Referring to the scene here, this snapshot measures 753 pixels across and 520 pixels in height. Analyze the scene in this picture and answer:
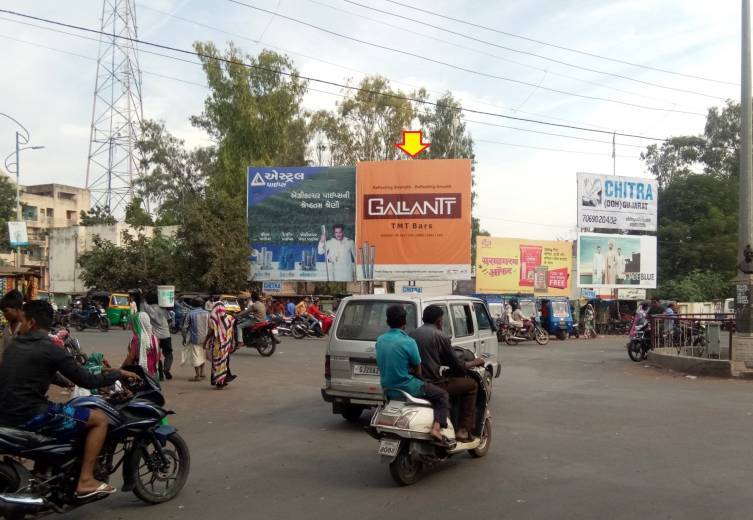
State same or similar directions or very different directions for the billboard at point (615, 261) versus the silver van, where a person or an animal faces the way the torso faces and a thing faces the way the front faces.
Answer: very different directions

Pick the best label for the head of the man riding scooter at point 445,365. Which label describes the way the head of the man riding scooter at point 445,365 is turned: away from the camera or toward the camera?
away from the camera

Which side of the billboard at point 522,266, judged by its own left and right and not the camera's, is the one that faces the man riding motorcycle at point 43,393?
front

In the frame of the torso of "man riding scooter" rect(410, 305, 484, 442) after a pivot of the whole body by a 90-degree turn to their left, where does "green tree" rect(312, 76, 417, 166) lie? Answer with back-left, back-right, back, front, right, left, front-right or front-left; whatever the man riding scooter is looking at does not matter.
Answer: front-right

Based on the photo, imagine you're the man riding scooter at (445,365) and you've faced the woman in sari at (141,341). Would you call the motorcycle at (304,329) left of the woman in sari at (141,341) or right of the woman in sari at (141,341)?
right

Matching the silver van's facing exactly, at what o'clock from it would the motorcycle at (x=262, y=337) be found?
The motorcycle is roughly at 10 o'clock from the silver van.

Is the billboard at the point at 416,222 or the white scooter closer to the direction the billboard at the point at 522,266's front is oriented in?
the white scooter

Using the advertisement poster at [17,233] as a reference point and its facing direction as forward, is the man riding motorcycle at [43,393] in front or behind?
in front

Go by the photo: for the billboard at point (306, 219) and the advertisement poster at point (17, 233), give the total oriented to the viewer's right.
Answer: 0

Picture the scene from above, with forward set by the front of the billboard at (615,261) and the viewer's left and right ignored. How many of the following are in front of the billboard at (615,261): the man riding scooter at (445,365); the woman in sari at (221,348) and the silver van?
3

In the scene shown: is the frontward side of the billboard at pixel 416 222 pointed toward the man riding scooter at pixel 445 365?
yes

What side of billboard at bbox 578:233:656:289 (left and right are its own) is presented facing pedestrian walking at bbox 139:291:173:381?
front

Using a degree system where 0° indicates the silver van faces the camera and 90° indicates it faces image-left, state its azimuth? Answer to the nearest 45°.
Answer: approximately 225°

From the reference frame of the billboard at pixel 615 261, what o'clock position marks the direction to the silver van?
The silver van is roughly at 12 o'clock from the billboard.
